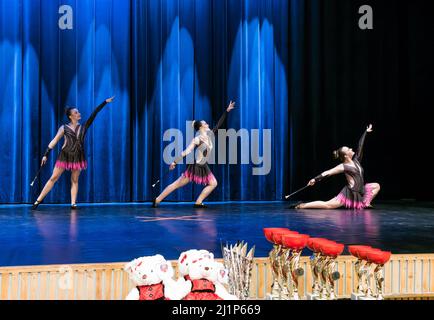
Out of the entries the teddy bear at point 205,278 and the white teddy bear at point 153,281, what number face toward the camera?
2

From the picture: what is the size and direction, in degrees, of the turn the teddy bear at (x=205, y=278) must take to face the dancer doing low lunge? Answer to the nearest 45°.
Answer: approximately 180°

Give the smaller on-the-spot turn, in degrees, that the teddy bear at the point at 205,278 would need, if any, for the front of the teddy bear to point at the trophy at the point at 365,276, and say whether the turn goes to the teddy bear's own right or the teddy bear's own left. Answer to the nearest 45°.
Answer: approximately 135° to the teddy bear's own left

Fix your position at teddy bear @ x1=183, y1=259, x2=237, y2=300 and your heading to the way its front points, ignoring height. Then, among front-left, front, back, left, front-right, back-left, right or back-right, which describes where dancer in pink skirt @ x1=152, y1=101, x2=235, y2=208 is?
back

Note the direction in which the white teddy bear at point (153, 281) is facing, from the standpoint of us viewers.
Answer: facing the viewer
